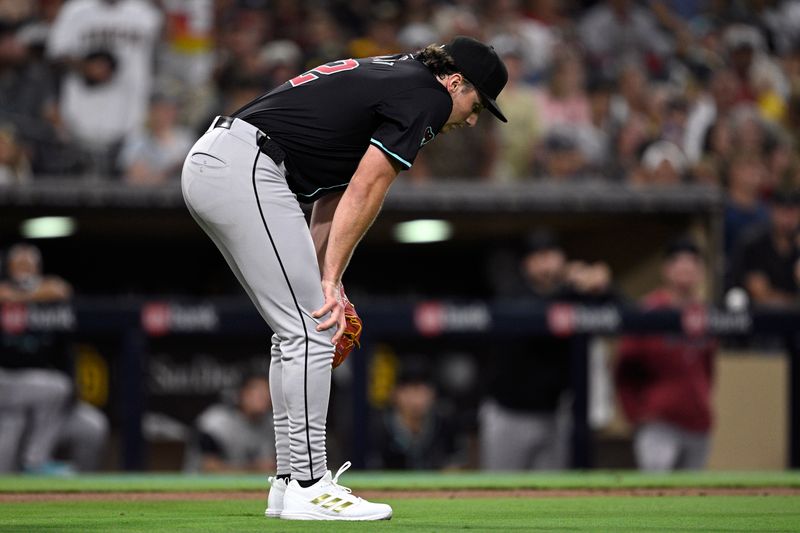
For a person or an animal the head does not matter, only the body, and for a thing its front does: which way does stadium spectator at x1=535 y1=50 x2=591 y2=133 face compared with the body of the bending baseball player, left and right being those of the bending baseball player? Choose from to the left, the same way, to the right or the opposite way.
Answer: to the right

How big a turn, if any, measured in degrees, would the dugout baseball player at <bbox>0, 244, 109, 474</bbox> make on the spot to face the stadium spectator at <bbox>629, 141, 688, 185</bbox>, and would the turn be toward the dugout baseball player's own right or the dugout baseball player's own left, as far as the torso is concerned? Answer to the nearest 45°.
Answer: approximately 90° to the dugout baseball player's own left

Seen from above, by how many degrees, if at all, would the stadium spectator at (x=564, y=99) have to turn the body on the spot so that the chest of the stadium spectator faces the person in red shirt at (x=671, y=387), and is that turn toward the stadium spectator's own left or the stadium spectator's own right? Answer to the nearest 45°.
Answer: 0° — they already face them

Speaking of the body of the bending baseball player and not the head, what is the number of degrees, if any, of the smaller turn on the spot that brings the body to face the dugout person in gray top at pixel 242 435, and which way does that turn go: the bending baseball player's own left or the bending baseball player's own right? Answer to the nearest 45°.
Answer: approximately 90° to the bending baseball player's own left

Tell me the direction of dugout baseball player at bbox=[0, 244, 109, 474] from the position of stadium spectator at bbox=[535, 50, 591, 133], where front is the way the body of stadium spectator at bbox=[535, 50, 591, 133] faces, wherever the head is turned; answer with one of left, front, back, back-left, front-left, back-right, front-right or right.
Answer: front-right

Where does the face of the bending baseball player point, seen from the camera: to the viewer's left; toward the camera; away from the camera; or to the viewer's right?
to the viewer's right

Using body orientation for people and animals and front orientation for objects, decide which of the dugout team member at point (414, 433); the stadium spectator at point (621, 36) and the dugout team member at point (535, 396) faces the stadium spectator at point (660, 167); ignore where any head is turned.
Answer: the stadium spectator at point (621, 36)

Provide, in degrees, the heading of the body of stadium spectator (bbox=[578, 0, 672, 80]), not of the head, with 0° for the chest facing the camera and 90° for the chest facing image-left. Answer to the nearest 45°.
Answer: approximately 0°

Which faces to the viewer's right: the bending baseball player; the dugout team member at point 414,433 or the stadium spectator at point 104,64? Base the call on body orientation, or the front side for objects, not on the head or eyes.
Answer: the bending baseball player

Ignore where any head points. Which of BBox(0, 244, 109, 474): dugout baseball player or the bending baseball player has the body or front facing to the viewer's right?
the bending baseball player

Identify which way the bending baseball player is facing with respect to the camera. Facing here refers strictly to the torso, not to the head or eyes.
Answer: to the viewer's right

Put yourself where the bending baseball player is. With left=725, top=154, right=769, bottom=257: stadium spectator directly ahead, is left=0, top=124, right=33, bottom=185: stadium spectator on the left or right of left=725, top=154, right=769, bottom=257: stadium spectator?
left
